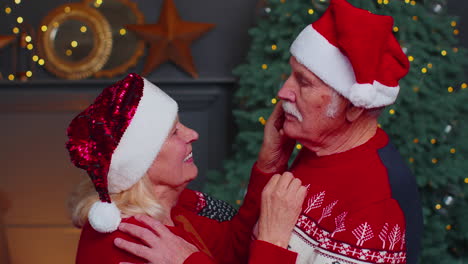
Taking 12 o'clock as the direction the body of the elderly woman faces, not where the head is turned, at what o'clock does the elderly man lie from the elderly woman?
The elderly man is roughly at 12 o'clock from the elderly woman.

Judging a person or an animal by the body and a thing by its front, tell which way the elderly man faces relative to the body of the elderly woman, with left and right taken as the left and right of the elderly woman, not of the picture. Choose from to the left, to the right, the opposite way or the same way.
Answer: the opposite way

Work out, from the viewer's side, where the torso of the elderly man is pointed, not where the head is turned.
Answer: to the viewer's left

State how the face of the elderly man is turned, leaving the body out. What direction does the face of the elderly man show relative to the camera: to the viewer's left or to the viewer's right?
to the viewer's left

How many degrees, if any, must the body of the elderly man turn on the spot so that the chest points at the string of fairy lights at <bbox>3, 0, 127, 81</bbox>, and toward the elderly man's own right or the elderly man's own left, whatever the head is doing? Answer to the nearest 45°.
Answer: approximately 45° to the elderly man's own right

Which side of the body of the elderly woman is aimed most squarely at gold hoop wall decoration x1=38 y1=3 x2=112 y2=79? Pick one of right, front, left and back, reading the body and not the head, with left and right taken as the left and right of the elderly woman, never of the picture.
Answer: left

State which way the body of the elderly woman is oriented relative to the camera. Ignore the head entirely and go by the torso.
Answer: to the viewer's right

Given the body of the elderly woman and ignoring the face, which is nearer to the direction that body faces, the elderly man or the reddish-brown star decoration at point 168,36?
the elderly man

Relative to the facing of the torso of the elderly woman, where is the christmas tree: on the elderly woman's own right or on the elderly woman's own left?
on the elderly woman's own left

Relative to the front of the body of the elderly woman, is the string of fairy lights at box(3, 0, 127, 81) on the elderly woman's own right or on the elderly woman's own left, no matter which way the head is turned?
on the elderly woman's own left

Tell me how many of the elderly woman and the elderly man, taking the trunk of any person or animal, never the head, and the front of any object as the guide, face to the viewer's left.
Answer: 1
